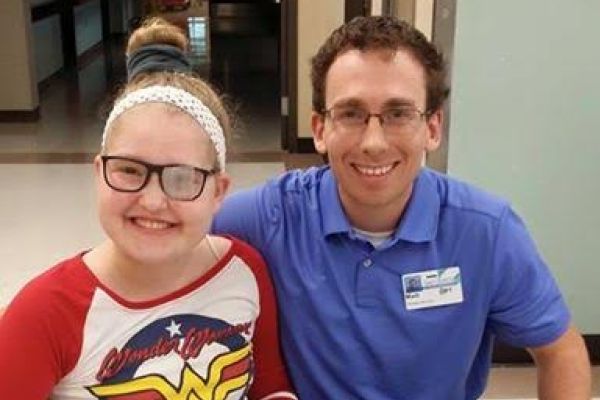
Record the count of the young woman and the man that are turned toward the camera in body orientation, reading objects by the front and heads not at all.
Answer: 2

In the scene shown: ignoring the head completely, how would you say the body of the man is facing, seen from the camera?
toward the camera

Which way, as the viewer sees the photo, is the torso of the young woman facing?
toward the camera
